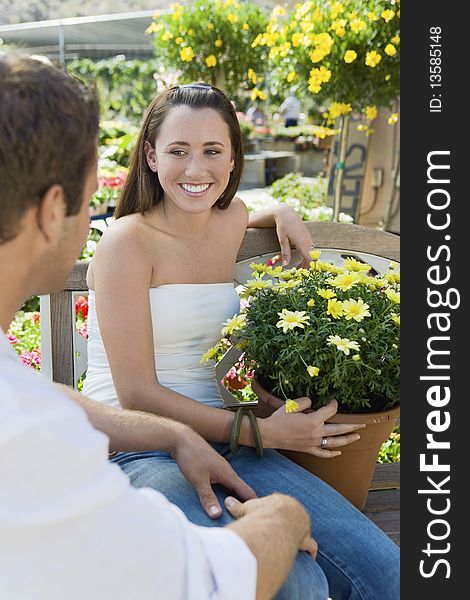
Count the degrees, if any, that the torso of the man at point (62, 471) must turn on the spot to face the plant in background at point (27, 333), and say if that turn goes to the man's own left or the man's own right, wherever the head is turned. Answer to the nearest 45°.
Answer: approximately 45° to the man's own left

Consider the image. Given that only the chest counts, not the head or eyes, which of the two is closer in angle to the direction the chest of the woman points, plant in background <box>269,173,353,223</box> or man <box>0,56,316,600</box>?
the man

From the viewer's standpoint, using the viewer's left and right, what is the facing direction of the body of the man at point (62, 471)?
facing away from the viewer and to the right of the viewer

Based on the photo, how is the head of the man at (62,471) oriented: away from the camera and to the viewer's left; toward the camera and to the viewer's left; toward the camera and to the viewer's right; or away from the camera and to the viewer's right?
away from the camera and to the viewer's right

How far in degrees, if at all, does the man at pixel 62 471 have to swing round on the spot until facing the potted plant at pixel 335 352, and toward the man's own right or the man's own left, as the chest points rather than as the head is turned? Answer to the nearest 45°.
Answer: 0° — they already face it

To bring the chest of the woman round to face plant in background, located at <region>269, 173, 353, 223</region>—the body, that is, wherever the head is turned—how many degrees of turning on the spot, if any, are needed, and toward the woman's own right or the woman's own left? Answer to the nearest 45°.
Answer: approximately 135° to the woman's own left

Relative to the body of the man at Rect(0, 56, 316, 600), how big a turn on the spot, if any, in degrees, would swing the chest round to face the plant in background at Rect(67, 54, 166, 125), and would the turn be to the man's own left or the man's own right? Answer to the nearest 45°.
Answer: approximately 45° to the man's own left
